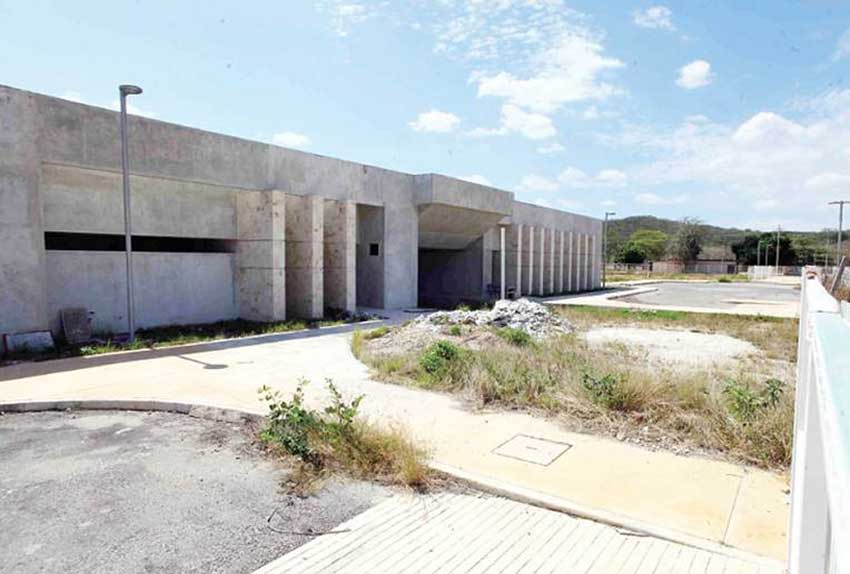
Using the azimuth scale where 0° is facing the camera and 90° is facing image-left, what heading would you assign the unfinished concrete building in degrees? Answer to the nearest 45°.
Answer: approximately 315°

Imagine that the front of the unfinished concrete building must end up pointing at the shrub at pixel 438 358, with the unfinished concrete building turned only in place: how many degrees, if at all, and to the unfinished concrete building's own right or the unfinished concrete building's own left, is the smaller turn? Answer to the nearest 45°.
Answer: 0° — it already faces it

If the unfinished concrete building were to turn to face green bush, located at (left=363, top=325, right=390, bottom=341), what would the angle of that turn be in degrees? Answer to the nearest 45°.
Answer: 0° — it already faces it

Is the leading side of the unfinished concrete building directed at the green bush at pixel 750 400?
yes

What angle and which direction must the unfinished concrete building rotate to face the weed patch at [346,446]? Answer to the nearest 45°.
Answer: approximately 45° to its right

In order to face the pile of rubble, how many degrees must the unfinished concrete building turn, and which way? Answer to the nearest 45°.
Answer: approximately 45° to its left

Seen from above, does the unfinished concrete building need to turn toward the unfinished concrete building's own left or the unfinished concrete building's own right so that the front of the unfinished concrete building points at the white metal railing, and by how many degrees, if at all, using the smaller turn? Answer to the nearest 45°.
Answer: approximately 45° to the unfinished concrete building's own right
